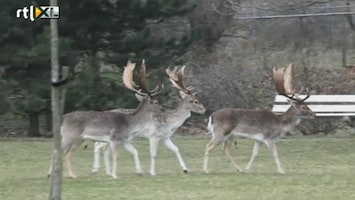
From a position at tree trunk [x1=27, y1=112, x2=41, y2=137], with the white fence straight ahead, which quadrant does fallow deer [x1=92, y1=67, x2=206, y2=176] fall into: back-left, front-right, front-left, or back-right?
front-right

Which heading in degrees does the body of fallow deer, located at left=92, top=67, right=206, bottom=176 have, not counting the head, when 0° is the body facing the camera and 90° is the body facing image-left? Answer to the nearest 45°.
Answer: approximately 270°

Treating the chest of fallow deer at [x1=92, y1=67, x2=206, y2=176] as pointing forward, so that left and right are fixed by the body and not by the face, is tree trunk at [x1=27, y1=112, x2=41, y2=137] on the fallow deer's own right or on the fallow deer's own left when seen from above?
on the fallow deer's own left

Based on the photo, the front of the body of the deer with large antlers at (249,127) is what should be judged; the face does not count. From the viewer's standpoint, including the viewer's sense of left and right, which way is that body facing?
facing to the right of the viewer

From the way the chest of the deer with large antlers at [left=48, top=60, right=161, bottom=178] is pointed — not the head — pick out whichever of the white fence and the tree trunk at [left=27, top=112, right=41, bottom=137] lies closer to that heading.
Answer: the white fence

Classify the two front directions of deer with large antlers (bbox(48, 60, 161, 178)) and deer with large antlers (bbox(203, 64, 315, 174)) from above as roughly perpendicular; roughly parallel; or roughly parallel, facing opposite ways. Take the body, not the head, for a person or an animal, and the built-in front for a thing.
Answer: roughly parallel

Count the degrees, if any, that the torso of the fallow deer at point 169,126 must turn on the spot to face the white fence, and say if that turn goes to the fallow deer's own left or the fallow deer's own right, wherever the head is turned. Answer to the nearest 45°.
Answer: approximately 45° to the fallow deer's own left

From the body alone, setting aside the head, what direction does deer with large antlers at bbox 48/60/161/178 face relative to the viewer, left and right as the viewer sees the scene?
facing to the right of the viewer

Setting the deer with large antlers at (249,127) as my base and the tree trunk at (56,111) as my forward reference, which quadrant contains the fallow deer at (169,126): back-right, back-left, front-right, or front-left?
front-right

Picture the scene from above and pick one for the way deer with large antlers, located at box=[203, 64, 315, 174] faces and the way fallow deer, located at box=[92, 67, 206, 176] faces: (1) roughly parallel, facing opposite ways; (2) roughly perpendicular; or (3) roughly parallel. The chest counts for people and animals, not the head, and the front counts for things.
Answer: roughly parallel

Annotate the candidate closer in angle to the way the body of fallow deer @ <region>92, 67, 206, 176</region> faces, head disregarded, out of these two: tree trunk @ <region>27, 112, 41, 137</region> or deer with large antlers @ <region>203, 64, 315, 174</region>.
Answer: the deer with large antlers

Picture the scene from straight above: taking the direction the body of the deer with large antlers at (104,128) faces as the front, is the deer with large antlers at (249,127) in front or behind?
in front

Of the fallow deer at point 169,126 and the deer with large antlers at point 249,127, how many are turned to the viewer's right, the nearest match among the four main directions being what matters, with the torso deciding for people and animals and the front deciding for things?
2
